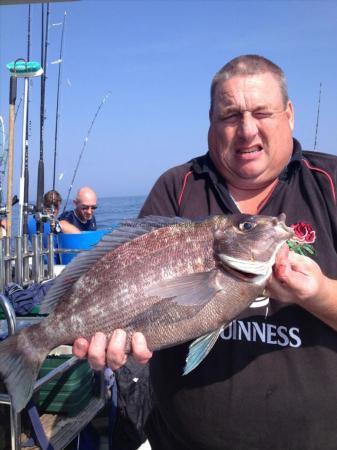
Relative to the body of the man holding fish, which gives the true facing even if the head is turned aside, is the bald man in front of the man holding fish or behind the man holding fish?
behind

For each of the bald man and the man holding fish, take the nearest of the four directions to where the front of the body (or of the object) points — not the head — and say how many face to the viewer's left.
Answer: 0

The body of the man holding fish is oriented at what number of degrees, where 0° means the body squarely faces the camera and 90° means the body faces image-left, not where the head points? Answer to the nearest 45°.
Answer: approximately 0°

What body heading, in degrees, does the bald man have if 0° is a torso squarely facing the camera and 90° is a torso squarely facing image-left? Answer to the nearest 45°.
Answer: approximately 315°

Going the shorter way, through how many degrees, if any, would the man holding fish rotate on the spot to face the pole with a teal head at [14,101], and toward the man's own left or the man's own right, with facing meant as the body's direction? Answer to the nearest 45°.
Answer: approximately 135° to the man's own right
